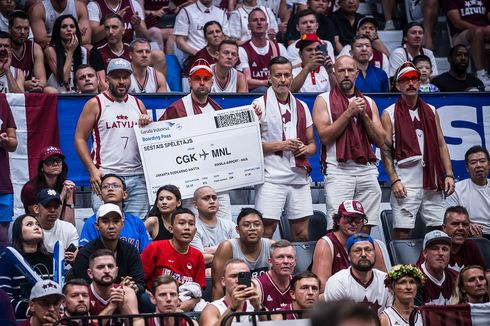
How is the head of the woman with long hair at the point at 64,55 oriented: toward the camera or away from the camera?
toward the camera

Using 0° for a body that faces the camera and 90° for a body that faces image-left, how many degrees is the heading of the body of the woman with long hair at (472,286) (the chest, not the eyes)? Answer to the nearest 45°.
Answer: approximately 315°

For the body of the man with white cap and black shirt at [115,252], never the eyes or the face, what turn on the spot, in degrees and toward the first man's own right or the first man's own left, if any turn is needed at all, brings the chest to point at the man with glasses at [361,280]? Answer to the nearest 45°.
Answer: approximately 90° to the first man's own left

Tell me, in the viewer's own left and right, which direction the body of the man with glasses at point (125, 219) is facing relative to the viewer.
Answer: facing the viewer

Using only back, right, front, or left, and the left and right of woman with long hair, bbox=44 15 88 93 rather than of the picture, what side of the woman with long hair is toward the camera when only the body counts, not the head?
front

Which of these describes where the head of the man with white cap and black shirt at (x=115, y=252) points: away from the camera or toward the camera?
toward the camera

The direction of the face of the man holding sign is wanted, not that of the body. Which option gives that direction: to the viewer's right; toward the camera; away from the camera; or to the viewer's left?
toward the camera

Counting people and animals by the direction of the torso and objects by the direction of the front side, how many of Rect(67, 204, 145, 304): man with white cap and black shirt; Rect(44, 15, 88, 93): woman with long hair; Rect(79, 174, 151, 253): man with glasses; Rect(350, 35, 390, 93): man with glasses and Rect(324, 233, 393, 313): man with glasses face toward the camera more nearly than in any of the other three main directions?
5

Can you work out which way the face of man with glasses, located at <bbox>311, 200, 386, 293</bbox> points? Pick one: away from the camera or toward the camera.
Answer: toward the camera

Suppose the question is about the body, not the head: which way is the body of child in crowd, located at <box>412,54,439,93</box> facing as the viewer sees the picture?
toward the camera

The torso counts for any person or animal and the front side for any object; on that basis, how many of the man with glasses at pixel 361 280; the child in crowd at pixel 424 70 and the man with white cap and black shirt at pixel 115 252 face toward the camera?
3

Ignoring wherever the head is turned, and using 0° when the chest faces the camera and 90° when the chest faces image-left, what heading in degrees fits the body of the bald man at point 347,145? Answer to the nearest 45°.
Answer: approximately 0°

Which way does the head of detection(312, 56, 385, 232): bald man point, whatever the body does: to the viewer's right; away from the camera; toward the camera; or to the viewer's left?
toward the camera

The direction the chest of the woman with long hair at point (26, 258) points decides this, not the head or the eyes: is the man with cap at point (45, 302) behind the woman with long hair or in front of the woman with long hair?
in front
